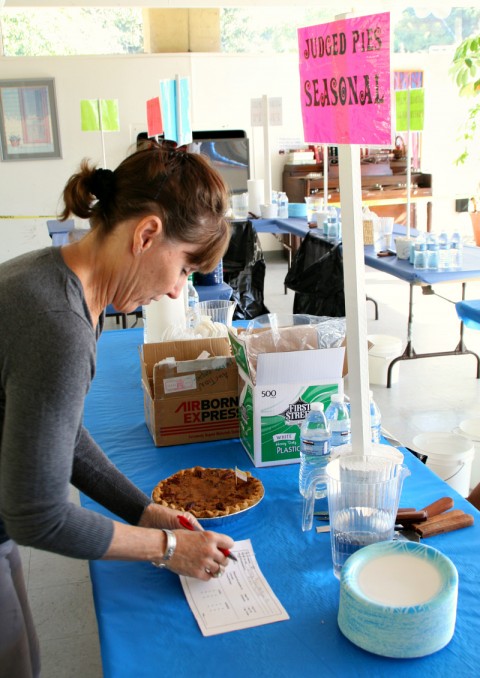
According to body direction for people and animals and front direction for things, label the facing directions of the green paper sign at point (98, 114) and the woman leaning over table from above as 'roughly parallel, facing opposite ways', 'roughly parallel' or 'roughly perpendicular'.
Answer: roughly perpendicular

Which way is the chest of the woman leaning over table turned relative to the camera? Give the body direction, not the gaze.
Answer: to the viewer's right

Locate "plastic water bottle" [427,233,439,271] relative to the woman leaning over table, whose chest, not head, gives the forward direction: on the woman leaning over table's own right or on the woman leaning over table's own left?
on the woman leaning over table's own left

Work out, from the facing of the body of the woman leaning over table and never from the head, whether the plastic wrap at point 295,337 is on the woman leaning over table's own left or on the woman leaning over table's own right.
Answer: on the woman leaning over table's own left

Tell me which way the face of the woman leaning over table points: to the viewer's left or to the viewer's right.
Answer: to the viewer's right
